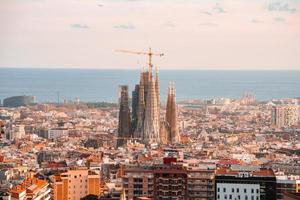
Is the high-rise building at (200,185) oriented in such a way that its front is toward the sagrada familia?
no

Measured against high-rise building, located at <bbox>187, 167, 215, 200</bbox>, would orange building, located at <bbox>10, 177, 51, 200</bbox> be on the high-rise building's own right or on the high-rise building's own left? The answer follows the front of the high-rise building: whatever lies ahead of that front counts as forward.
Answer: on the high-rise building's own right

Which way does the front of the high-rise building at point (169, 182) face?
toward the camera

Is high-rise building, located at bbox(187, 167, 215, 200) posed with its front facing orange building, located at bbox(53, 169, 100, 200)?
no

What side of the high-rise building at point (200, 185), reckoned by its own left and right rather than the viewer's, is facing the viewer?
front

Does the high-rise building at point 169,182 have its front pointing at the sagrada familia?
no
